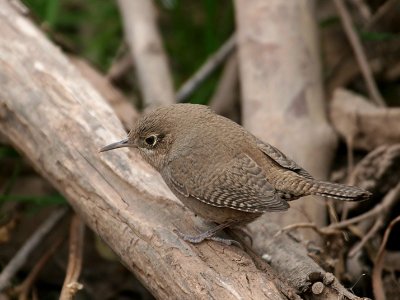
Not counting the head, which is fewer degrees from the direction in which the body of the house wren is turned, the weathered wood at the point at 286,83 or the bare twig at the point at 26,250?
the bare twig

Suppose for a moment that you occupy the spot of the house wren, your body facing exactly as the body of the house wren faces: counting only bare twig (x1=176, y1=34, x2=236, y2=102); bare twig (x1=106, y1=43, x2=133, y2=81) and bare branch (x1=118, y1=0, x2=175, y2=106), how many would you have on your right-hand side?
3

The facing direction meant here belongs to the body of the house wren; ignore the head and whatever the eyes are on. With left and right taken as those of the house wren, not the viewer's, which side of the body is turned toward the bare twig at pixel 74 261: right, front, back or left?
front

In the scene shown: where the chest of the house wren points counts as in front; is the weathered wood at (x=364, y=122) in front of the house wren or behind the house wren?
behind

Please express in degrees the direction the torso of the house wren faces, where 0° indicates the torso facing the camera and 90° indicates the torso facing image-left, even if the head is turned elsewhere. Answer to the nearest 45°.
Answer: approximately 90°

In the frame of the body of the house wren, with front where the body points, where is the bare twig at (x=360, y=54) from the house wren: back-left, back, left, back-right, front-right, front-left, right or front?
back-right

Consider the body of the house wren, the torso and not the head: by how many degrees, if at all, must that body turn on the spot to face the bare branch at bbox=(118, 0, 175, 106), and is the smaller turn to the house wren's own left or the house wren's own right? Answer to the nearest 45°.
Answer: approximately 90° to the house wren's own right

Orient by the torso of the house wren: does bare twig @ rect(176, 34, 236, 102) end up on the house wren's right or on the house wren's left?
on the house wren's right
